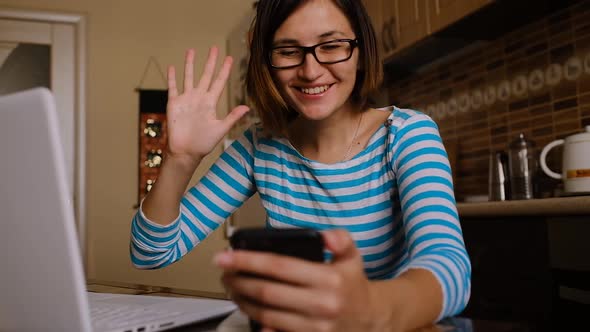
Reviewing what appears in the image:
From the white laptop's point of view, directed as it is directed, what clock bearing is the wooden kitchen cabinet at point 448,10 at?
The wooden kitchen cabinet is roughly at 12 o'clock from the white laptop.

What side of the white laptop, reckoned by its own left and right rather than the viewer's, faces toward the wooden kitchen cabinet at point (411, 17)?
front

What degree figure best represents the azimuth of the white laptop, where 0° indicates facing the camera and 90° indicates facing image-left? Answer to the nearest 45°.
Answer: approximately 225°

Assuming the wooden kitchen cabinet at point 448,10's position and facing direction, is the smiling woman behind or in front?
in front

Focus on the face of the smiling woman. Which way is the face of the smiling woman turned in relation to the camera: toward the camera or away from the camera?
toward the camera

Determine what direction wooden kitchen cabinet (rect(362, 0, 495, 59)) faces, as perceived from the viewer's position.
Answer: facing the viewer and to the left of the viewer

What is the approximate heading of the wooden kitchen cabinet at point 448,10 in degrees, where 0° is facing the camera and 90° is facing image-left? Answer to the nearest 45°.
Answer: approximately 45°

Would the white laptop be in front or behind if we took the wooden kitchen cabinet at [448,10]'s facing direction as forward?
in front
